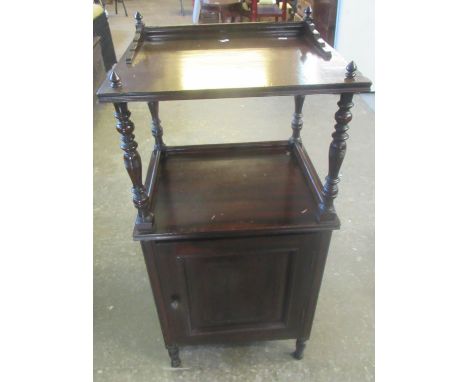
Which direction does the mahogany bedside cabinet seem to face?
toward the camera

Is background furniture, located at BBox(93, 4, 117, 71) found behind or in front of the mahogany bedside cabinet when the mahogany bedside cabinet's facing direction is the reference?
behind

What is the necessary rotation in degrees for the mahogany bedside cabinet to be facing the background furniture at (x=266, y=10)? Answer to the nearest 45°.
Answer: approximately 180°

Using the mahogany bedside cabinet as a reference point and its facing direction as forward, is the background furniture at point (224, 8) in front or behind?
behind

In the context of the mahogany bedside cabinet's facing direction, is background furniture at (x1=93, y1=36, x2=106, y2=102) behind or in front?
behind
